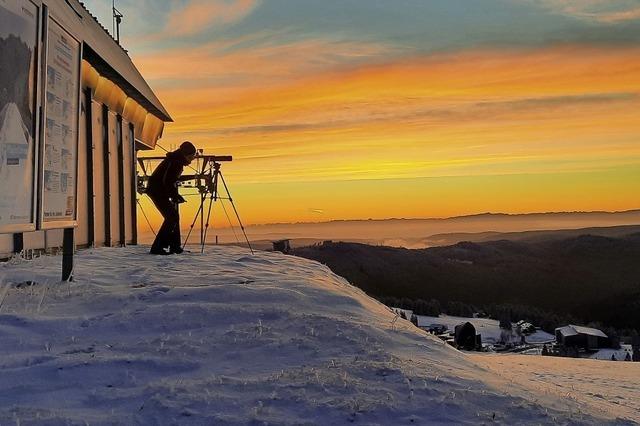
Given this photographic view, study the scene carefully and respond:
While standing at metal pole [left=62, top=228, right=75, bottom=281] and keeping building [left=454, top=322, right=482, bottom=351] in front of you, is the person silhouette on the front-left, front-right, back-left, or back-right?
front-left

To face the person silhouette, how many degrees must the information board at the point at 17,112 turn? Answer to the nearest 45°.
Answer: approximately 90° to its left

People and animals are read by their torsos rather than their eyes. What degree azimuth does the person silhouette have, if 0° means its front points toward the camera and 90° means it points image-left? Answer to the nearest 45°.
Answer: approximately 270°

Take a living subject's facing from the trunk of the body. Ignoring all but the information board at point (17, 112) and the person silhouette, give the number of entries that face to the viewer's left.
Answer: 0

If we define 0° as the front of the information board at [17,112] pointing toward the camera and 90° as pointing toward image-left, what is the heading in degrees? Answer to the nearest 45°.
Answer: approximately 315°

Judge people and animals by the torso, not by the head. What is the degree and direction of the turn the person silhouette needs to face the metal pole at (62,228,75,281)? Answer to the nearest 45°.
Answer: approximately 90° to its right

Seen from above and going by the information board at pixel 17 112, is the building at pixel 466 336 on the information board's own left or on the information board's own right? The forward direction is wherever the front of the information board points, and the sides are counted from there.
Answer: on the information board's own left

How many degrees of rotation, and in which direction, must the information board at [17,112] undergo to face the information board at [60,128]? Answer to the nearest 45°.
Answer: approximately 90° to its left
